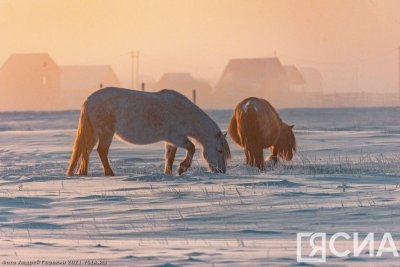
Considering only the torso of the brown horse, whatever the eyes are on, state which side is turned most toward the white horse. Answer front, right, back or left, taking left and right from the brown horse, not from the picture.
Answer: back

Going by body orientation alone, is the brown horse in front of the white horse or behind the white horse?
in front

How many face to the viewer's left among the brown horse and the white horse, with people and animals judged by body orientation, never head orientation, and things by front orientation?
0

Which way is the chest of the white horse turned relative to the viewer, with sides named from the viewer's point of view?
facing to the right of the viewer

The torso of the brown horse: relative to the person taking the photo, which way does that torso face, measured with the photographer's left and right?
facing away from the viewer and to the right of the viewer
